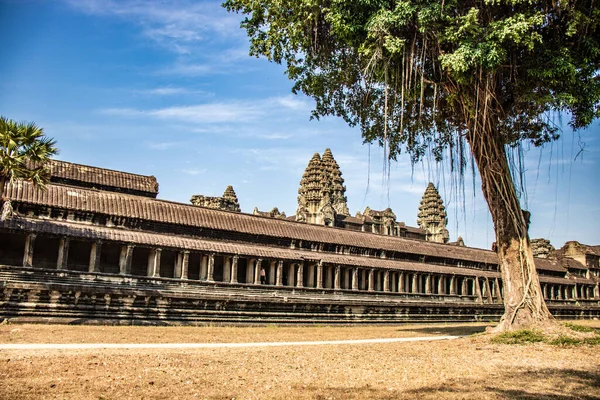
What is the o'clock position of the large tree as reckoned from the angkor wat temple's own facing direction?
The large tree is roughly at 12 o'clock from the angkor wat temple.

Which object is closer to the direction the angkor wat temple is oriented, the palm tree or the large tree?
the large tree
